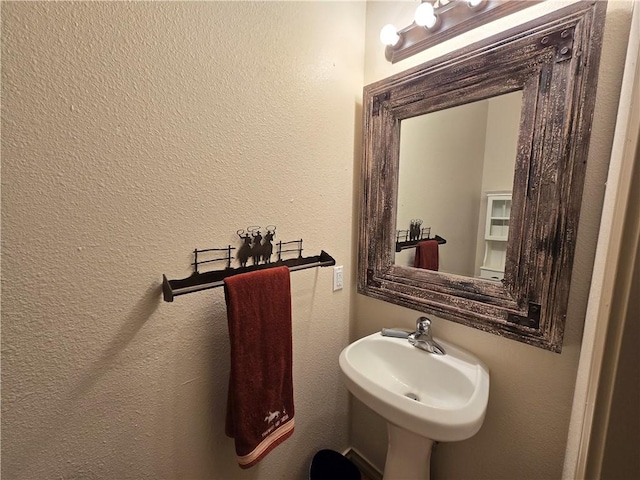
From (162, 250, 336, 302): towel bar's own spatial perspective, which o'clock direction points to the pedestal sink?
The pedestal sink is roughly at 11 o'clock from the towel bar.

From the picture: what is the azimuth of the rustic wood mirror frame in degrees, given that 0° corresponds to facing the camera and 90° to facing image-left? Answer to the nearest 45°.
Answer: approximately 45°

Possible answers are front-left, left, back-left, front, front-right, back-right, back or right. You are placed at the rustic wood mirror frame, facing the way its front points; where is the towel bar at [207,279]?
front

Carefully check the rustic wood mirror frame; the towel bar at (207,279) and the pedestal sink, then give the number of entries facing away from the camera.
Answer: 0

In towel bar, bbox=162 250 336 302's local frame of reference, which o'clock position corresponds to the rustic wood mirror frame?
The rustic wood mirror frame is roughly at 11 o'clock from the towel bar.

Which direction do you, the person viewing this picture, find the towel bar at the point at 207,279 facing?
facing the viewer and to the right of the viewer

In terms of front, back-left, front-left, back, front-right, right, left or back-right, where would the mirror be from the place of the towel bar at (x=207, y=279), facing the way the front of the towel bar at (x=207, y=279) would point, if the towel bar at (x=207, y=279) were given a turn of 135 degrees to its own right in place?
back

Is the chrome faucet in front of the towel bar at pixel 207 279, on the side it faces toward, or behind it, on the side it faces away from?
in front

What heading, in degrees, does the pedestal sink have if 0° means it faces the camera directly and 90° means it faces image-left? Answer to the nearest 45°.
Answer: approximately 45°

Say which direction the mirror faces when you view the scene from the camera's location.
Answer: facing the viewer and to the left of the viewer

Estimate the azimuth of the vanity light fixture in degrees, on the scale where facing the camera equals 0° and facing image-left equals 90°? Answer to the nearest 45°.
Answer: approximately 45°
